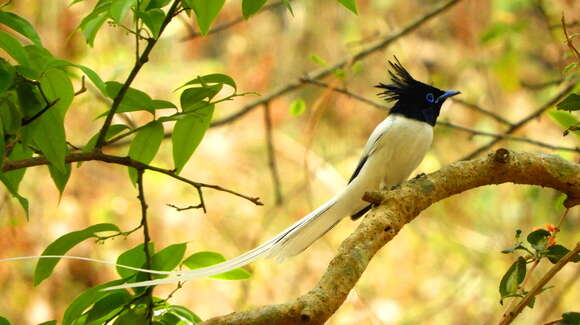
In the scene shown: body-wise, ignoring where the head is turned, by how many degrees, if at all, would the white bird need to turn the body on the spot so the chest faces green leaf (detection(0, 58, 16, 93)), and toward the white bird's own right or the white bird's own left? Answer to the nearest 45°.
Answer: approximately 135° to the white bird's own right

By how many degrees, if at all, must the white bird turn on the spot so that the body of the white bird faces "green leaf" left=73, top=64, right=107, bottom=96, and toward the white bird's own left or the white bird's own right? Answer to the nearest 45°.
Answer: approximately 135° to the white bird's own right

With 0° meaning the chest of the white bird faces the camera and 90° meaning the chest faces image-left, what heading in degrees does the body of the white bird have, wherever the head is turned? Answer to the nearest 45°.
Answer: approximately 270°

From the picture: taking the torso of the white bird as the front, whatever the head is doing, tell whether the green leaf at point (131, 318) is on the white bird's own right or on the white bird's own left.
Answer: on the white bird's own right
